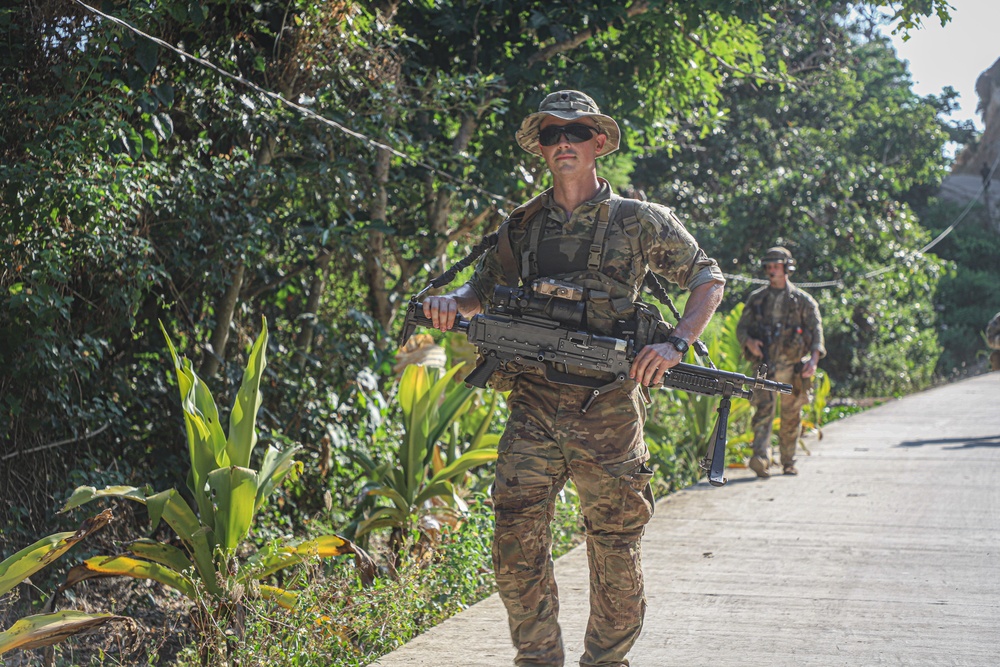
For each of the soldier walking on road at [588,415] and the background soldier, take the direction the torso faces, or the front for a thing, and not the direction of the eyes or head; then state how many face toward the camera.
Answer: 2

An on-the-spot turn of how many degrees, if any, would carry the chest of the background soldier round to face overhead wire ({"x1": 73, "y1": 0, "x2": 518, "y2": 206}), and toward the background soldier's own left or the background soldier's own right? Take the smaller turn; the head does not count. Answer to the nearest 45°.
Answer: approximately 45° to the background soldier's own right

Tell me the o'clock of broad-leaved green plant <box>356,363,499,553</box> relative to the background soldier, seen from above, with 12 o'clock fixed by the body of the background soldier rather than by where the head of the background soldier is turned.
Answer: The broad-leaved green plant is roughly at 1 o'clock from the background soldier.

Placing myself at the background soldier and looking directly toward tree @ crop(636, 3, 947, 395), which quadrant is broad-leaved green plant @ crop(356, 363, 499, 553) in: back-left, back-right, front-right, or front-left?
back-left

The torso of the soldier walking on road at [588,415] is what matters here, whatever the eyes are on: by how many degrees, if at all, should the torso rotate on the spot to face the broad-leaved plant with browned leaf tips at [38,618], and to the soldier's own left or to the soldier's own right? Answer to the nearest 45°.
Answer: approximately 90° to the soldier's own right

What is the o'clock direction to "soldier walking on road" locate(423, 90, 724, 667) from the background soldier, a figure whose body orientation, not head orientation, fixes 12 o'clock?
The soldier walking on road is roughly at 12 o'clock from the background soldier.

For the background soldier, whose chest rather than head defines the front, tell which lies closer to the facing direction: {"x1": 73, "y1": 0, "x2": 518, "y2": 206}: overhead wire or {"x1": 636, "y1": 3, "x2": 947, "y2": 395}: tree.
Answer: the overhead wire

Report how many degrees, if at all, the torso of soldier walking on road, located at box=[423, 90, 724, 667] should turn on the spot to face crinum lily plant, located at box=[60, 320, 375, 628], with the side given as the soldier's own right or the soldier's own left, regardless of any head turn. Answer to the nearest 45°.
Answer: approximately 135° to the soldier's own right

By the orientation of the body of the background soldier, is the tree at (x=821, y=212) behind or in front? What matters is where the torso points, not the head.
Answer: behind
